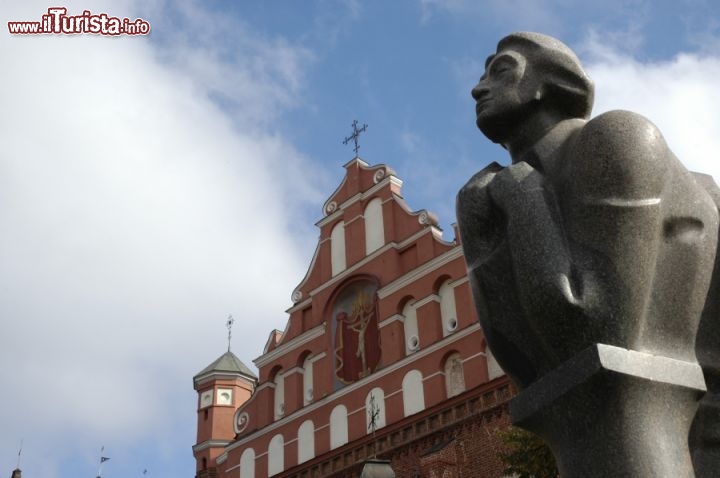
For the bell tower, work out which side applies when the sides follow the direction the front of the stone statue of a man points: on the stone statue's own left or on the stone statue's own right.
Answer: on the stone statue's own right

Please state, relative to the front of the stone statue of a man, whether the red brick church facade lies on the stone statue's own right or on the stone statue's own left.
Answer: on the stone statue's own right

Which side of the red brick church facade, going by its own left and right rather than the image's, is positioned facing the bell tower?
right

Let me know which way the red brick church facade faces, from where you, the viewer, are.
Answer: facing the viewer and to the left of the viewer

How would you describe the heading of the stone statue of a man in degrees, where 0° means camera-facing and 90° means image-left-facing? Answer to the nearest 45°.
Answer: approximately 45°

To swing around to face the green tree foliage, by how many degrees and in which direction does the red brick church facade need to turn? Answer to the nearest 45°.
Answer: approximately 45° to its left

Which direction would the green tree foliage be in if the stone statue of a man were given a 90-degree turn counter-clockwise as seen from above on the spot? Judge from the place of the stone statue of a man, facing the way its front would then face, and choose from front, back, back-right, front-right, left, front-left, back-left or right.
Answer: back-left

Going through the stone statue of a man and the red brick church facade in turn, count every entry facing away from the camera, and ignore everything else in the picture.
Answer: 0
